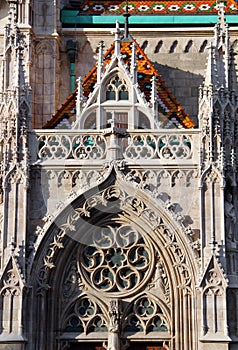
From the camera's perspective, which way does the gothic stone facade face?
toward the camera
